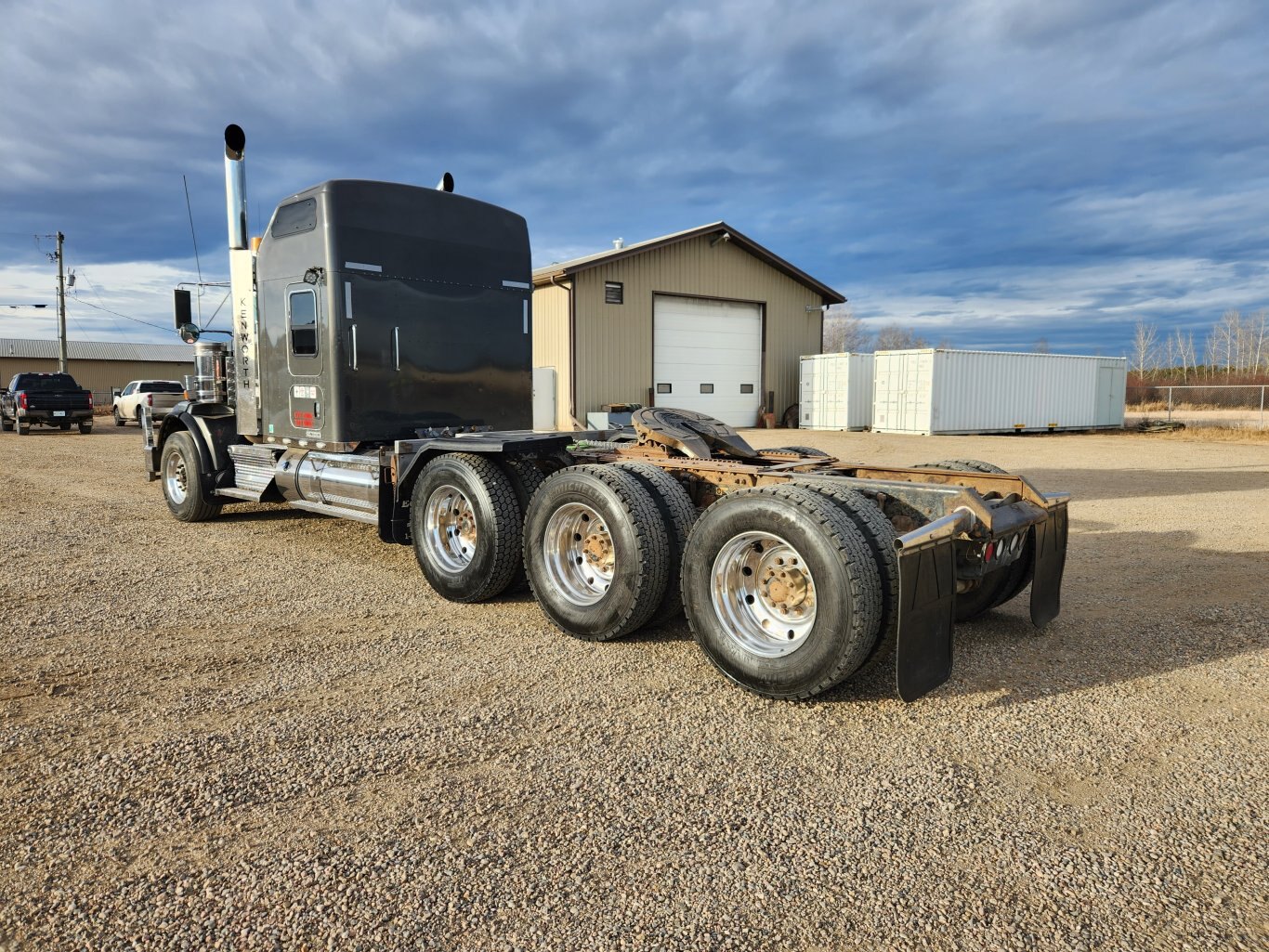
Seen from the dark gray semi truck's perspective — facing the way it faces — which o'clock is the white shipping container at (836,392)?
The white shipping container is roughly at 2 o'clock from the dark gray semi truck.

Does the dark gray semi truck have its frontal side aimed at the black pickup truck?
yes

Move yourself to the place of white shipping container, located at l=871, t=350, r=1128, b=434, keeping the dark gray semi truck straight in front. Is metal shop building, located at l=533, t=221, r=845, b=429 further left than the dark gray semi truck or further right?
right

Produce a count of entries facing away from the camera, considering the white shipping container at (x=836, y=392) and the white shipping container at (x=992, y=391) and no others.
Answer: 0

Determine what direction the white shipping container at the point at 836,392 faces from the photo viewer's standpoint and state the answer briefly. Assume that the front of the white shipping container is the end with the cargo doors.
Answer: facing the viewer and to the left of the viewer

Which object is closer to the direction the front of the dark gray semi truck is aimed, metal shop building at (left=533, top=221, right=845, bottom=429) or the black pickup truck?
the black pickup truck

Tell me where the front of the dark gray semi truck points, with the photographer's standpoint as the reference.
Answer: facing away from the viewer and to the left of the viewer

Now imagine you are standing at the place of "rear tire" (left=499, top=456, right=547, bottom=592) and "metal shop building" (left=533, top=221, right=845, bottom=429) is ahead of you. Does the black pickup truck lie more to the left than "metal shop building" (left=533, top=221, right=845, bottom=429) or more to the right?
left

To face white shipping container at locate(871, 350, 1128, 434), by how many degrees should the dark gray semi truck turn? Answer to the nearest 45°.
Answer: approximately 90° to its right
